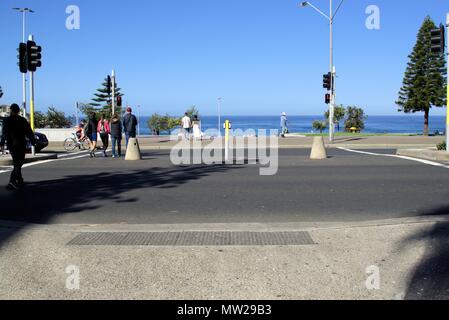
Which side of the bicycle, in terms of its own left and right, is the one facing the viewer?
left

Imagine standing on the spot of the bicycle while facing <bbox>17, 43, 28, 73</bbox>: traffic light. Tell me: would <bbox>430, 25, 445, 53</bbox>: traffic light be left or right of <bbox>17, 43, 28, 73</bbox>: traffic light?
left

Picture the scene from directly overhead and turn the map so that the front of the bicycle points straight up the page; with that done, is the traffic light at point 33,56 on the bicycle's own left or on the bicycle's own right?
on the bicycle's own left
